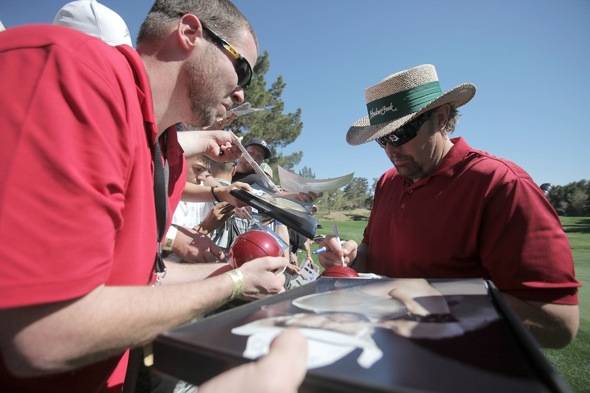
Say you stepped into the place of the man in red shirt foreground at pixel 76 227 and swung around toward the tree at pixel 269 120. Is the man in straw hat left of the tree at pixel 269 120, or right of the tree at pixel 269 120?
right

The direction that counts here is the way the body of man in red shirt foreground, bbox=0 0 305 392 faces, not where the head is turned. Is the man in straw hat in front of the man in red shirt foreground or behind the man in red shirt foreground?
in front

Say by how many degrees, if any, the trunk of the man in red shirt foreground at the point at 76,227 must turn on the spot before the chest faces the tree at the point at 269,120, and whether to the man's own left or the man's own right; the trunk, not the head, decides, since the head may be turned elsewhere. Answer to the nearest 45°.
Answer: approximately 90° to the man's own left

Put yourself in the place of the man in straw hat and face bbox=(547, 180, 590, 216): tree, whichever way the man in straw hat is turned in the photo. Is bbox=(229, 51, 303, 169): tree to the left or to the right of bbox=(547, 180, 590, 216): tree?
left

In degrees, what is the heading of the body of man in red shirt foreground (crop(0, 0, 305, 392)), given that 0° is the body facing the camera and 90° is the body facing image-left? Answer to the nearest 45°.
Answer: approximately 270°

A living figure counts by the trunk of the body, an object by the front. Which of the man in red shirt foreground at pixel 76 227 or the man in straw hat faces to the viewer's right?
the man in red shirt foreground

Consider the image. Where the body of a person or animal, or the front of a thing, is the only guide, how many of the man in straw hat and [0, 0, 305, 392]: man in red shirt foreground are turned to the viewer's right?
1

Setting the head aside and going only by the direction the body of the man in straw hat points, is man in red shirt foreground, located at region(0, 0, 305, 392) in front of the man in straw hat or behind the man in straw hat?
in front

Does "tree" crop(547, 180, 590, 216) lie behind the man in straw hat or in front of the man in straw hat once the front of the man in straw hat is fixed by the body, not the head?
behind

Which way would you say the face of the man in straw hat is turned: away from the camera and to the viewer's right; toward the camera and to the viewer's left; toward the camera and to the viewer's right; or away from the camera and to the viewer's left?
toward the camera and to the viewer's left

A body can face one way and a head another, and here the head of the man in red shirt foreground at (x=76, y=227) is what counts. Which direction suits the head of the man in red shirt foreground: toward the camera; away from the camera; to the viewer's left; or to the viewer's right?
to the viewer's right

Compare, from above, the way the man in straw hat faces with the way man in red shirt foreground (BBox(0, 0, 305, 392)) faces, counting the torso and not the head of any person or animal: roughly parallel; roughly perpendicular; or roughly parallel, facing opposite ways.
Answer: roughly parallel, facing opposite ways

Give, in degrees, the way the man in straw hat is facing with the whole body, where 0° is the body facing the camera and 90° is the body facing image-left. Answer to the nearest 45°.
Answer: approximately 45°

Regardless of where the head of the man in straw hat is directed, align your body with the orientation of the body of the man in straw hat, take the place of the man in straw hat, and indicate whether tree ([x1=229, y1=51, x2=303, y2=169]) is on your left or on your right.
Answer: on your right
